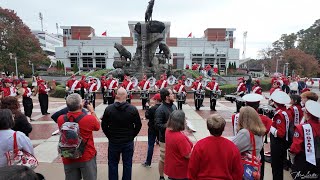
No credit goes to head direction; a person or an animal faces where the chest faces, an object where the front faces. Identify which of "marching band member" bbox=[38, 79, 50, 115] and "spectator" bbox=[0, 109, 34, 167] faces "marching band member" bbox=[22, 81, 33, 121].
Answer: the spectator

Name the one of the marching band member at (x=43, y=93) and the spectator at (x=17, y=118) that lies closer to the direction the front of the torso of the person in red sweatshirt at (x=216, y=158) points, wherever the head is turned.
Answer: the marching band member

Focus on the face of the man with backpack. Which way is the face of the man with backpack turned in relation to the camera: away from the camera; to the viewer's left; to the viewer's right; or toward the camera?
away from the camera

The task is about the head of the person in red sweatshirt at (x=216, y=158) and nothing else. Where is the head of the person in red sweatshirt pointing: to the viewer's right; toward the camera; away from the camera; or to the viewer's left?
away from the camera

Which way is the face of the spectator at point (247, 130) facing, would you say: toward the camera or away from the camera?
away from the camera

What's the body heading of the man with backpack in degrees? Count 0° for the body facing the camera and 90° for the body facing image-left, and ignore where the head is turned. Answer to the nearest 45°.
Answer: approximately 225°

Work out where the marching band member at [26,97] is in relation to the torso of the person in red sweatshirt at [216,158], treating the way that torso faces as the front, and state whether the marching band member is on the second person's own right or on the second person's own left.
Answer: on the second person's own left

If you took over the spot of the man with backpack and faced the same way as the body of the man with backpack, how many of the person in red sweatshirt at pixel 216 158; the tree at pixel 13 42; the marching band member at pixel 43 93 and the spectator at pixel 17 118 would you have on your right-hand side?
1

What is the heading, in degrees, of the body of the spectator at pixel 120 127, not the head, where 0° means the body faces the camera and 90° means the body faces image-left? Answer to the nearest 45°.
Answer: approximately 180°

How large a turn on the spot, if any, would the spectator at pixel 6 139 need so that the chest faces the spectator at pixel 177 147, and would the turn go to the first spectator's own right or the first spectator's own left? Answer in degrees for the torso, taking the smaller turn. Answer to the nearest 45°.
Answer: approximately 90° to the first spectator's own right

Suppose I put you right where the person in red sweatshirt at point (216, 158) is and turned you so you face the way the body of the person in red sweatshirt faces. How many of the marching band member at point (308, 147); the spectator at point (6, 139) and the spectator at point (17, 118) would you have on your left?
2

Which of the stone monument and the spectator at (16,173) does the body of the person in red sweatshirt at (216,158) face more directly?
the stone monument

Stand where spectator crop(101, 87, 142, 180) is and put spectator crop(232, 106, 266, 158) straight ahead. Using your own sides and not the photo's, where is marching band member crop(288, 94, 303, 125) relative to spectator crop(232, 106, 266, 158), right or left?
left

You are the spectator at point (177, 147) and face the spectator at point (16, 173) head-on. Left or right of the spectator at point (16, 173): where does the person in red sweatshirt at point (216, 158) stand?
left

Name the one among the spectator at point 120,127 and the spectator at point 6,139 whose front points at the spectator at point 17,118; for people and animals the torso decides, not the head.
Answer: the spectator at point 6,139
